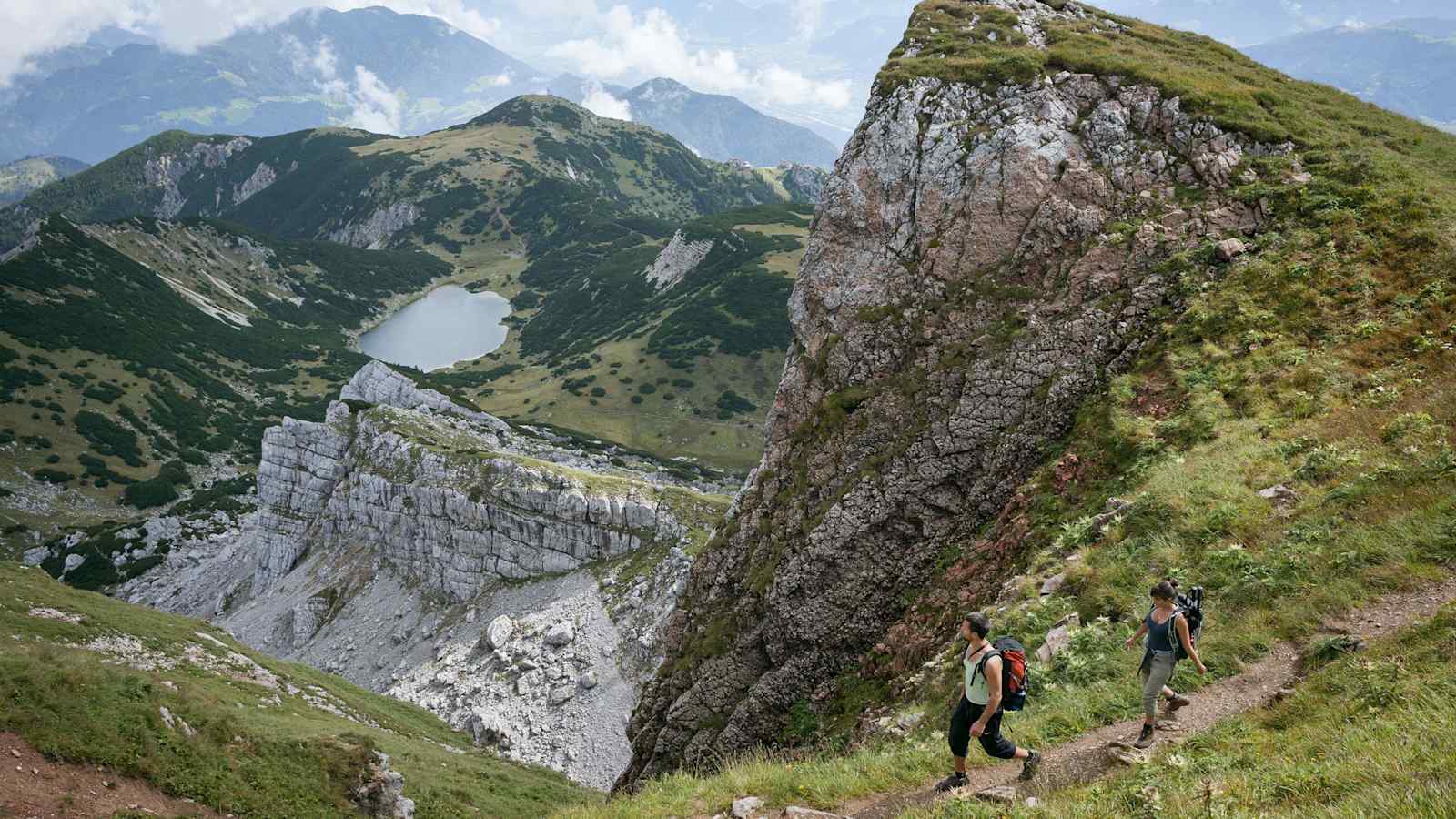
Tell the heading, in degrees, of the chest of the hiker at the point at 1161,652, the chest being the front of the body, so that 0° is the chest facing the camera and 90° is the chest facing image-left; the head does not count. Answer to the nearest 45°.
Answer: approximately 45°

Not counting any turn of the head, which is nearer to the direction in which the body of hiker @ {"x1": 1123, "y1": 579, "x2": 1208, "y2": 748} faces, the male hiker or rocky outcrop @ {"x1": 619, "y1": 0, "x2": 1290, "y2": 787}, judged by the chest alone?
the male hiker

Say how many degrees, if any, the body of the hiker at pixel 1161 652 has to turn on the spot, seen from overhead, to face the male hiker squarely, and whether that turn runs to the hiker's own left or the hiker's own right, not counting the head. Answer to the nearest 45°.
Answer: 0° — they already face them

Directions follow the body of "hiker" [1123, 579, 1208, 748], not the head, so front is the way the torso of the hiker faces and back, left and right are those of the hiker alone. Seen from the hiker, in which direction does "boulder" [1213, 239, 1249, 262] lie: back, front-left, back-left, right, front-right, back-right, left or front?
back-right

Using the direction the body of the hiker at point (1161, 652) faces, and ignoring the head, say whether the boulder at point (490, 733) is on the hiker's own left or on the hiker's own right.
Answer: on the hiker's own right
